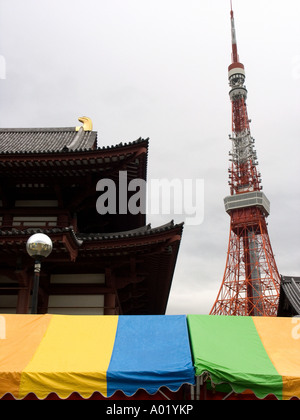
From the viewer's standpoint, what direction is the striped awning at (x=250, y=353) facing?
toward the camera

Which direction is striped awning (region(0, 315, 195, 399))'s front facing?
toward the camera

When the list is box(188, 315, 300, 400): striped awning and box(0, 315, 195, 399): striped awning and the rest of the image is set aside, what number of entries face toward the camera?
2

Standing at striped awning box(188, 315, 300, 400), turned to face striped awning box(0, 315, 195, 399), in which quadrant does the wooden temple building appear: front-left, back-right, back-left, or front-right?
front-right

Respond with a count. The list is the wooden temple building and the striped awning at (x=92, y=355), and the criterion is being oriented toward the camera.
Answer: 2

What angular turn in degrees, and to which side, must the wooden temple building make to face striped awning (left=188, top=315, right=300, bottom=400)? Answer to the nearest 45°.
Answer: approximately 45° to its left

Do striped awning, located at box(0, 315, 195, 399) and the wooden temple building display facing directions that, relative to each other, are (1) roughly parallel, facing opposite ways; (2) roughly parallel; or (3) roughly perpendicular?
roughly parallel

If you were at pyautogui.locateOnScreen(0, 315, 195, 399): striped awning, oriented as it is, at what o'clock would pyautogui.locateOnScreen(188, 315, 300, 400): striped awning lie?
pyautogui.locateOnScreen(188, 315, 300, 400): striped awning is roughly at 9 o'clock from pyautogui.locateOnScreen(0, 315, 195, 399): striped awning.

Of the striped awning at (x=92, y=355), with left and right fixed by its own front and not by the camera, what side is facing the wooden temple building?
back

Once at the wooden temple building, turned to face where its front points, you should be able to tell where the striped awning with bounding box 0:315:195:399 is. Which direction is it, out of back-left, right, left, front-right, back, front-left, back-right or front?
front

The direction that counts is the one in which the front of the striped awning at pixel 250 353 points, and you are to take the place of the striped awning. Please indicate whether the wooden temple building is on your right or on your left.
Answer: on your right

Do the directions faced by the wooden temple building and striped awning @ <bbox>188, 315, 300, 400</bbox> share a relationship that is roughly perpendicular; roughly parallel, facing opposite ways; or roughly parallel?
roughly parallel
